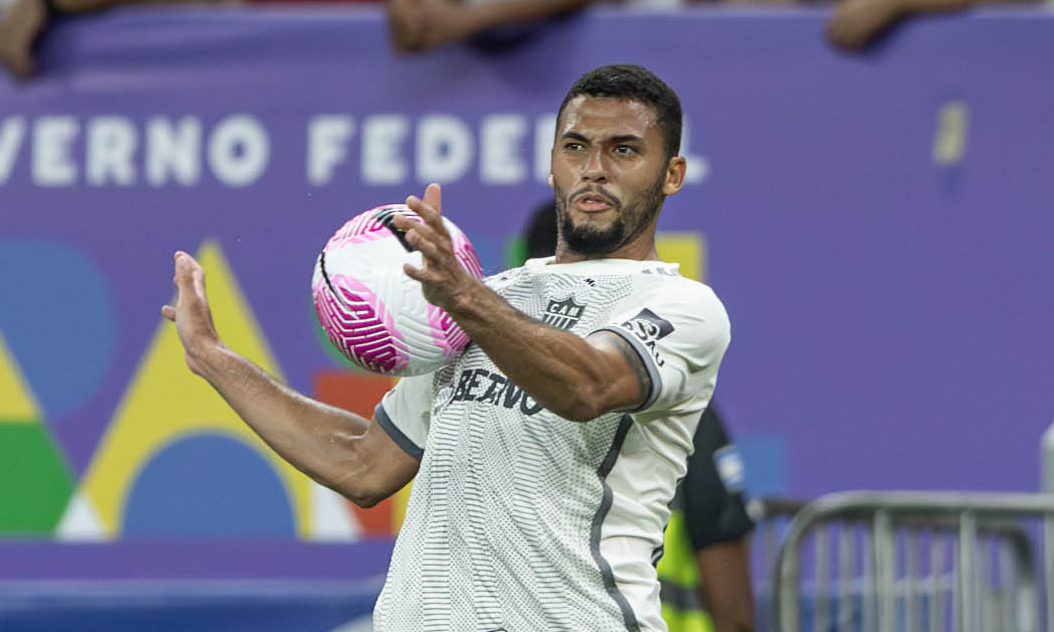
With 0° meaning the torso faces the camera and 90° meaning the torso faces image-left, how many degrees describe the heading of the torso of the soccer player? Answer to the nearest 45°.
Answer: approximately 45°

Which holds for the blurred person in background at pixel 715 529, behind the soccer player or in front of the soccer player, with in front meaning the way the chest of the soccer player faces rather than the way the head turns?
behind

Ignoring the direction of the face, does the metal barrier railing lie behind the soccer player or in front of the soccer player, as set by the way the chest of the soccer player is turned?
behind

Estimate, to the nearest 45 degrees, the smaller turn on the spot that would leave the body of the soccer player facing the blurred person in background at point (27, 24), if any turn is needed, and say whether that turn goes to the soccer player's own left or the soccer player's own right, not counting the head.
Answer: approximately 90° to the soccer player's own right

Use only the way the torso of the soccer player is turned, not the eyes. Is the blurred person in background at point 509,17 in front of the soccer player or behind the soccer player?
behind
